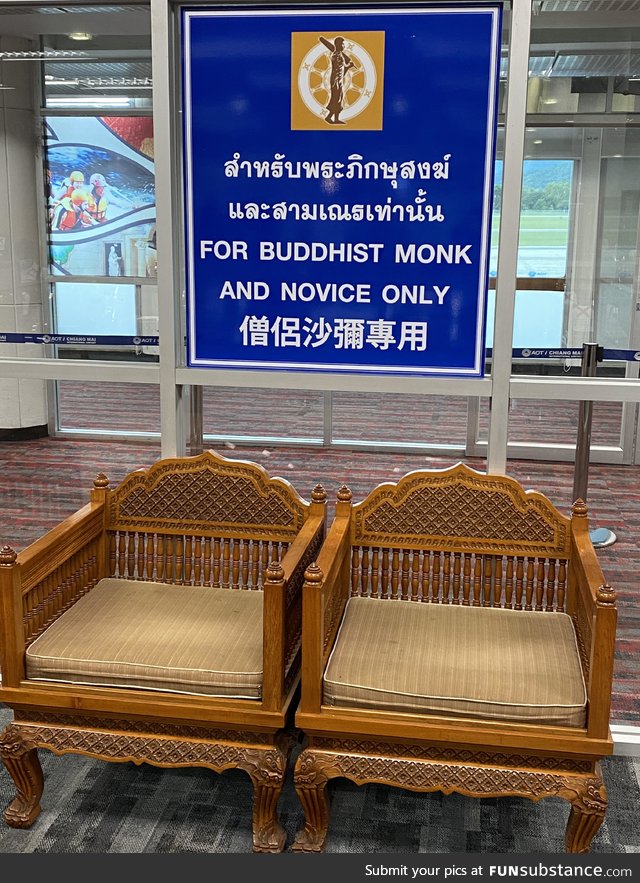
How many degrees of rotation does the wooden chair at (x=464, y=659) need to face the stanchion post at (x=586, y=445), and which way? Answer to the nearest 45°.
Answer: approximately 135° to its left

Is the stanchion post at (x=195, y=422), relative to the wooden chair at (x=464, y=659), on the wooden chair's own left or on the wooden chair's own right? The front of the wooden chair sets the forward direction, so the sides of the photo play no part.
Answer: on the wooden chair's own right

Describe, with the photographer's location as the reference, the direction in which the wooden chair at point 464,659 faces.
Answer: facing the viewer

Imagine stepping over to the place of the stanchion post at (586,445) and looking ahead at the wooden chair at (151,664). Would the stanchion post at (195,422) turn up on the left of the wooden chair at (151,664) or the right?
right

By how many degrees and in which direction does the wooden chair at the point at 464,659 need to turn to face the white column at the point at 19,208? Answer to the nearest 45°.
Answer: approximately 135° to its right

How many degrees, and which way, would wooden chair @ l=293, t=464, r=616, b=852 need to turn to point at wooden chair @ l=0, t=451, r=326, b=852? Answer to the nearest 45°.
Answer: approximately 90° to its right

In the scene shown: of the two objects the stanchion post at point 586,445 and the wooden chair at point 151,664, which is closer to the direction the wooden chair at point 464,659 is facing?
the wooden chair

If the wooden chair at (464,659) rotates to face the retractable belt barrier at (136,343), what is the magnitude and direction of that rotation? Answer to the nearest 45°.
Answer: approximately 135° to its right

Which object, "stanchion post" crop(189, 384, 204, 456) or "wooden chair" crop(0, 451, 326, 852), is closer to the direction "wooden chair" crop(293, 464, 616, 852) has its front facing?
the wooden chair

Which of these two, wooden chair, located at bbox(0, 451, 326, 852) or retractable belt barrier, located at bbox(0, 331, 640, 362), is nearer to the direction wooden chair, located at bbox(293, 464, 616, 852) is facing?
the wooden chair
